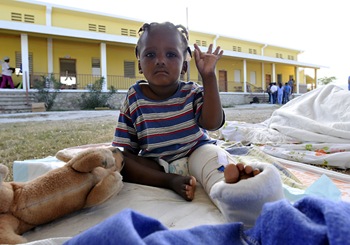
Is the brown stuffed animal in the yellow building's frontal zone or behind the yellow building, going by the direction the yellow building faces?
frontal zone

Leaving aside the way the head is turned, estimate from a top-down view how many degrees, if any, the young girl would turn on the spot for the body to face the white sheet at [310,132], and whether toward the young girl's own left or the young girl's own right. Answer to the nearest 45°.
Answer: approximately 135° to the young girl's own left

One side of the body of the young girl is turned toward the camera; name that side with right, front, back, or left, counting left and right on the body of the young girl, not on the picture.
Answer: front

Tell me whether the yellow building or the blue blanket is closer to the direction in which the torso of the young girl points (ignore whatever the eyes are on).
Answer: the blue blanket

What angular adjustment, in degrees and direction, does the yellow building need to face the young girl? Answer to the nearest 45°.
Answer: approximately 45° to its right

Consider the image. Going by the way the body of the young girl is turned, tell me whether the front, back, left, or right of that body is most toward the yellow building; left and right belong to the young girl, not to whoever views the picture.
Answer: back

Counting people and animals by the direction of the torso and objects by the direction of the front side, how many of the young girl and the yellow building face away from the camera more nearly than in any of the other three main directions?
0

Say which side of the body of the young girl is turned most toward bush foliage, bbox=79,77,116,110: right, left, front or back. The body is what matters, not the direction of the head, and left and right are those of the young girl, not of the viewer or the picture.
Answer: back

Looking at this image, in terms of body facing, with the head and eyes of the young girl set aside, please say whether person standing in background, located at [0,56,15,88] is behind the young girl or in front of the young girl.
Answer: behind

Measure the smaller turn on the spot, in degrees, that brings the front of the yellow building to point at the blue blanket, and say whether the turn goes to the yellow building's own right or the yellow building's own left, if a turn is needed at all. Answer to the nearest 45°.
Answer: approximately 45° to the yellow building's own right

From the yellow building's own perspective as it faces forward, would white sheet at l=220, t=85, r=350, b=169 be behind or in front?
in front

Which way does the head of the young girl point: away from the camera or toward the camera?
toward the camera

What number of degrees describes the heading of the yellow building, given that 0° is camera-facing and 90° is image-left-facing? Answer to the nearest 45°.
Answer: approximately 315°
